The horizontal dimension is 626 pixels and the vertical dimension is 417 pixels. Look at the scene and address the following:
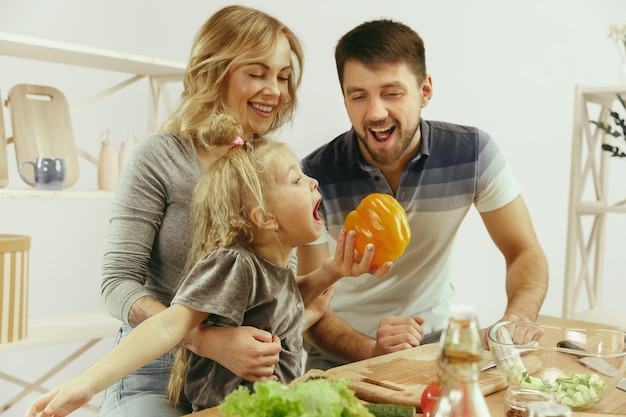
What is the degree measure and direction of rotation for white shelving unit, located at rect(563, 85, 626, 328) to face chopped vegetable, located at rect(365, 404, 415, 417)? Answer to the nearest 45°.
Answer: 0° — it already faces it

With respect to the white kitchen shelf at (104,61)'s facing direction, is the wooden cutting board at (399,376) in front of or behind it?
in front

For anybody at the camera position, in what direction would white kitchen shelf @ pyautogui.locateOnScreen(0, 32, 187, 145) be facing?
facing the viewer and to the right of the viewer

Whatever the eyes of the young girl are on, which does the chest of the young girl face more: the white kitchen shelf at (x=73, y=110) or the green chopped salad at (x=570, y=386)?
the green chopped salad

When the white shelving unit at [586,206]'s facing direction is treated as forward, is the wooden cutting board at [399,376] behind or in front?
in front

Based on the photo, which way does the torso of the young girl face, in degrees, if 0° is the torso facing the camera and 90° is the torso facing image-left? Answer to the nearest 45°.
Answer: approximately 270°

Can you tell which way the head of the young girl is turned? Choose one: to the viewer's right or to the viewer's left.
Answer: to the viewer's right

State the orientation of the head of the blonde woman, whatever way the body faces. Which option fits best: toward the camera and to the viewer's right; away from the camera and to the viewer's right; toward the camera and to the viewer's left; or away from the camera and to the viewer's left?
toward the camera and to the viewer's right
